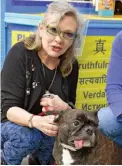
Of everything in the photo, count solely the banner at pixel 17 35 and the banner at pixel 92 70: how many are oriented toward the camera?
2

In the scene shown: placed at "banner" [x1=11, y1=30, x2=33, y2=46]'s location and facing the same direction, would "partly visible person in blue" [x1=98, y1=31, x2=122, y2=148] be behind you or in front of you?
in front

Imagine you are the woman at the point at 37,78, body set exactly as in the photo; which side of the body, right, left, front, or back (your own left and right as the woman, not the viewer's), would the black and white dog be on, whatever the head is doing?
front

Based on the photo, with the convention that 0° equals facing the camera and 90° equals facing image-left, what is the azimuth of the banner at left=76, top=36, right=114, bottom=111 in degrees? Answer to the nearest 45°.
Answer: approximately 0°

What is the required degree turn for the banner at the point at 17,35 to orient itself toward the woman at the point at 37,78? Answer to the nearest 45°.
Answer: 0° — it already faces them

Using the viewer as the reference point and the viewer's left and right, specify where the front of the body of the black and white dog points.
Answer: facing the viewer and to the left of the viewer

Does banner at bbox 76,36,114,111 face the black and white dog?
yes

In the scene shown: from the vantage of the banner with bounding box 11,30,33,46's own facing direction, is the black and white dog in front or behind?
in front

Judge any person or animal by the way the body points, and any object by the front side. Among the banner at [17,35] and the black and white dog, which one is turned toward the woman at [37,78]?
the banner
